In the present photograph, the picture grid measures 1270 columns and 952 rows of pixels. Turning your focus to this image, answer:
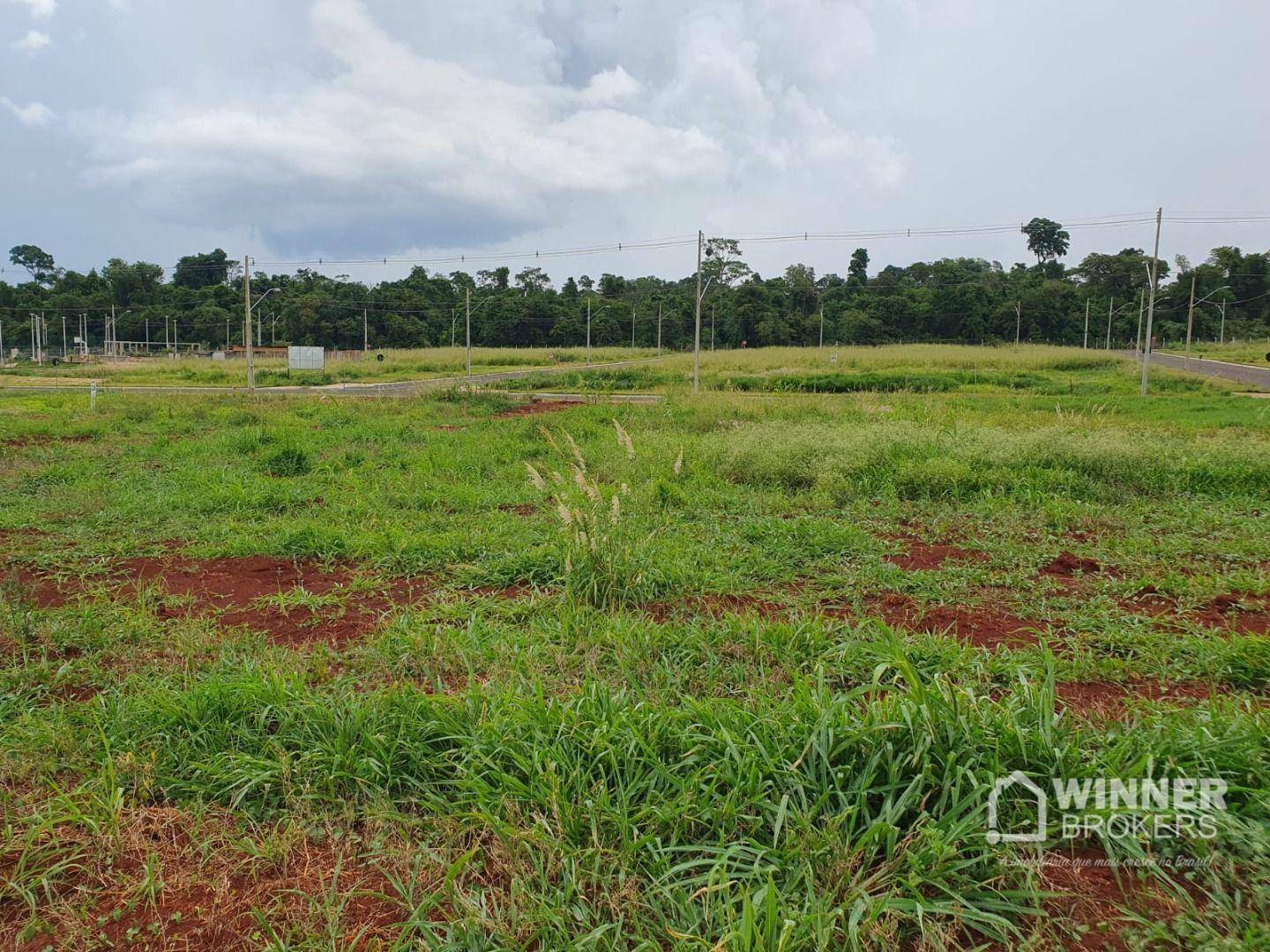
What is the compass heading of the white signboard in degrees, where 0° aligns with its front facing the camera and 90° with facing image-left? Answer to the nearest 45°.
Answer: approximately 0°

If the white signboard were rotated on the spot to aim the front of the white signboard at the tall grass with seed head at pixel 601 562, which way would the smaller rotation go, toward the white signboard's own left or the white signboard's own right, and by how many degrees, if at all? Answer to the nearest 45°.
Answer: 0° — it already faces it
